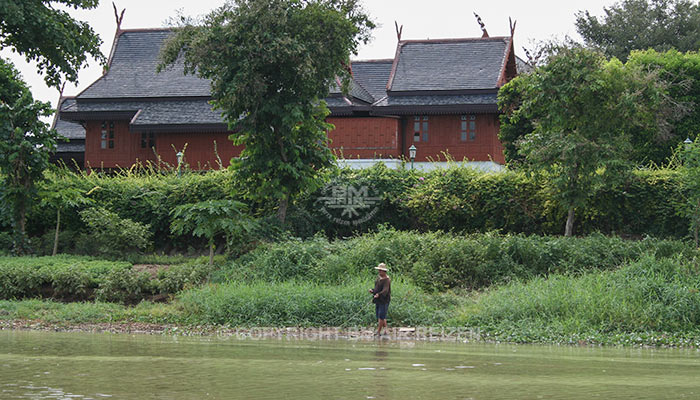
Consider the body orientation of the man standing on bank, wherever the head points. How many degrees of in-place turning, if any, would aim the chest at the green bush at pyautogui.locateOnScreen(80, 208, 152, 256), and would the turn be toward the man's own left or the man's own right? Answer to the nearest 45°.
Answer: approximately 90° to the man's own right

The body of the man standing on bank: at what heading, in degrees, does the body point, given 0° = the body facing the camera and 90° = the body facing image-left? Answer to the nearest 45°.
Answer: approximately 45°

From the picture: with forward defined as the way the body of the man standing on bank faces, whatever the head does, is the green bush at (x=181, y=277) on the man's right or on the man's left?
on the man's right

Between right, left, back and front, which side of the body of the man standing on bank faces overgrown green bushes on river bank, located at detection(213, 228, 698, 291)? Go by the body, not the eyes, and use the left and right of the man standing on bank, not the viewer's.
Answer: back

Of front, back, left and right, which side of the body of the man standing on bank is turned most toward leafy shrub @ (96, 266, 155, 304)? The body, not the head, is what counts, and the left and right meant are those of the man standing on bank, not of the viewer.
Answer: right

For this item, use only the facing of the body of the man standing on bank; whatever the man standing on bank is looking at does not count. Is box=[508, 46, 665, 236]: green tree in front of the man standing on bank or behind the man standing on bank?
behind

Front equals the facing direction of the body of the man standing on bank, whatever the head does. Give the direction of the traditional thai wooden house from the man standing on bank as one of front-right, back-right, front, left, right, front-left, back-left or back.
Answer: back-right

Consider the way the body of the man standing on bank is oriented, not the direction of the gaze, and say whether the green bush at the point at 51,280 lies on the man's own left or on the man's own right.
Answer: on the man's own right

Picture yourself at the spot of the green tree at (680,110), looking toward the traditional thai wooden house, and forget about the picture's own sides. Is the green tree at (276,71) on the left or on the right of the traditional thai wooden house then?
left

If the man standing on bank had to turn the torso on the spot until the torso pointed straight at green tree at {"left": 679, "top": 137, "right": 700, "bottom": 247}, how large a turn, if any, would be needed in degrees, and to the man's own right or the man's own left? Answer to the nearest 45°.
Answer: approximately 180°

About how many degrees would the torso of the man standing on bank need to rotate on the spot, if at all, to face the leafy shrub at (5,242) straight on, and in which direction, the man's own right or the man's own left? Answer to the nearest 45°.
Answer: approximately 90° to the man's own right

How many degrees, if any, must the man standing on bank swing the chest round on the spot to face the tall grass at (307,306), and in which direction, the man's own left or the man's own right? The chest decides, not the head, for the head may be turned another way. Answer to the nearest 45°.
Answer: approximately 90° to the man's own right

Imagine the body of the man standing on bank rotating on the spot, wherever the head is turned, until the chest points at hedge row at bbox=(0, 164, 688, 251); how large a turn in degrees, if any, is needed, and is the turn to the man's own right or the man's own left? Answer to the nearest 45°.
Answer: approximately 135° to the man's own right
